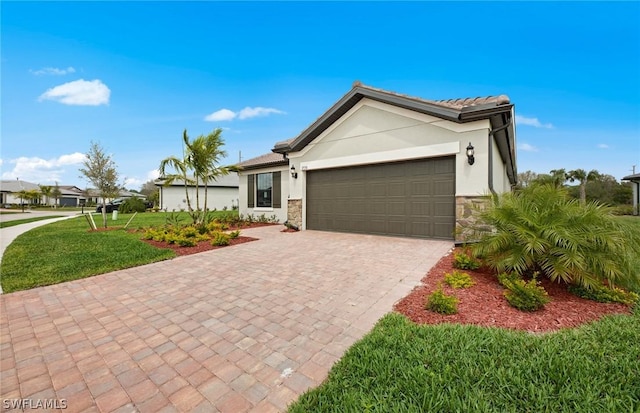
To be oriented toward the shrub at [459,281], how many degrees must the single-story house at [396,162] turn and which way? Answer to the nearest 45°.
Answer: approximately 45° to its left

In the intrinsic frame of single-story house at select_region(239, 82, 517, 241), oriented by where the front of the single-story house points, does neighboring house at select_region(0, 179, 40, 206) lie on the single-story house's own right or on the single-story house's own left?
on the single-story house's own right

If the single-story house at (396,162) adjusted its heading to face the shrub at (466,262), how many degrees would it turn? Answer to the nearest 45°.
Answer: approximately 45° to its left

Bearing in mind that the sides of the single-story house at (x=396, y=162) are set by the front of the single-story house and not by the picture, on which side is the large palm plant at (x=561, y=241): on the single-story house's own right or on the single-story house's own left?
on the single-story house's own left

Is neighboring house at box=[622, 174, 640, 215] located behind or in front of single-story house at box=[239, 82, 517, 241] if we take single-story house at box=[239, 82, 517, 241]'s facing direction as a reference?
behind

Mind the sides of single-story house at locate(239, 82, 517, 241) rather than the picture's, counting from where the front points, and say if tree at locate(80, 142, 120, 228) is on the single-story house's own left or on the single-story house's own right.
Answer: on the single-story house's own right

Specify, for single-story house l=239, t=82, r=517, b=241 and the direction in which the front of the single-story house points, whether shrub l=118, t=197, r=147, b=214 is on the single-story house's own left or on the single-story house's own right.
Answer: on the single-story house's own right

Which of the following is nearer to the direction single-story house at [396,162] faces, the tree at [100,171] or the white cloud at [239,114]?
the tree

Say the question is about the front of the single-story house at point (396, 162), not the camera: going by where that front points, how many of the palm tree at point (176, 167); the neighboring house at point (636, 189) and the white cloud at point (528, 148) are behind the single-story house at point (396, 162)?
2

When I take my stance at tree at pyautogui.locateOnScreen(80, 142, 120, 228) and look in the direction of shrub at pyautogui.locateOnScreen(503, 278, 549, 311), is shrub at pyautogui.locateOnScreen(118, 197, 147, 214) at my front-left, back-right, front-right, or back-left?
back-left

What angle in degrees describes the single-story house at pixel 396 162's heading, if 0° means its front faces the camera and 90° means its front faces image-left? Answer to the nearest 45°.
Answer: approximately 45°
